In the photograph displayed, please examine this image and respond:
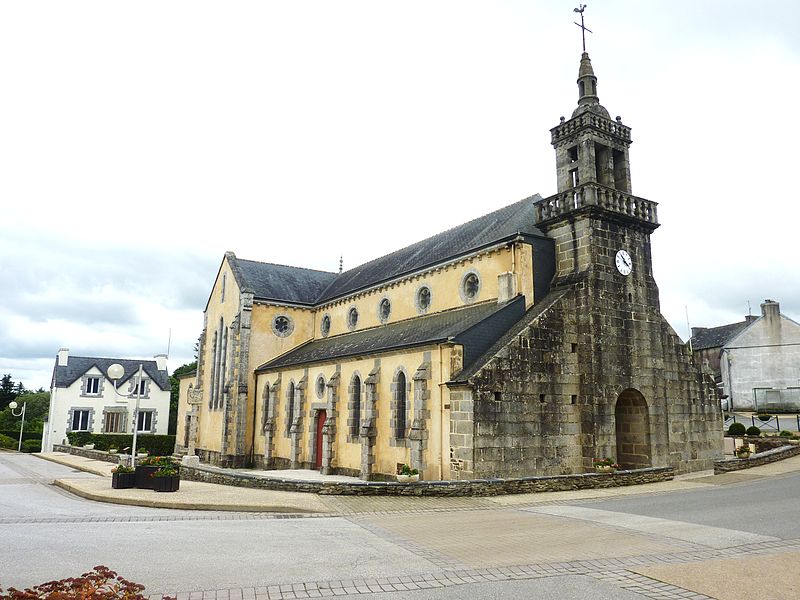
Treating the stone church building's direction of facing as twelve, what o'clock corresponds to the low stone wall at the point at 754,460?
The low stone wall is roughly at 10 o'clock from the stone church building.

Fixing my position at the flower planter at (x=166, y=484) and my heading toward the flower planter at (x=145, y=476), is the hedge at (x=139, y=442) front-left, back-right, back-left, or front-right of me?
front-right

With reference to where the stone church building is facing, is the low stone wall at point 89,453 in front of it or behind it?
behind

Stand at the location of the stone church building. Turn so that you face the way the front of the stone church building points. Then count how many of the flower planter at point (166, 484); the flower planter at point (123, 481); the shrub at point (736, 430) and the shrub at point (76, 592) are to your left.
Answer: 1

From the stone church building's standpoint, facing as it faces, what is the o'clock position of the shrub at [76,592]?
The shrub is roughly at 2 o'clock from the stone church building.

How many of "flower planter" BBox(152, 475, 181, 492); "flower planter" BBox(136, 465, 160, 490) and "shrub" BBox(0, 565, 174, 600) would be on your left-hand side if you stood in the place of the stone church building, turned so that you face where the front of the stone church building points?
0

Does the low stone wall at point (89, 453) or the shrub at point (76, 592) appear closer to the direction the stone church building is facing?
the shrub

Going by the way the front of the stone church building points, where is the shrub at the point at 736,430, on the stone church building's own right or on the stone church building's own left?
on the stone church building's own left

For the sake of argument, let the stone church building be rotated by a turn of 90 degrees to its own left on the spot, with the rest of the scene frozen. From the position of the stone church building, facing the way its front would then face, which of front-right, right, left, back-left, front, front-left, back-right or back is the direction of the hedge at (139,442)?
left

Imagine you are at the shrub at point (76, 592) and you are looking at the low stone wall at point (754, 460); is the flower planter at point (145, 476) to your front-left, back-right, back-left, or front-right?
front-left

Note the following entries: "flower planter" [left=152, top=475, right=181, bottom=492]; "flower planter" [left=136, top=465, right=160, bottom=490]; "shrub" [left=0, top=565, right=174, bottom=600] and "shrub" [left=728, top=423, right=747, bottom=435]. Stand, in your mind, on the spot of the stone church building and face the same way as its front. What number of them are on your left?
1

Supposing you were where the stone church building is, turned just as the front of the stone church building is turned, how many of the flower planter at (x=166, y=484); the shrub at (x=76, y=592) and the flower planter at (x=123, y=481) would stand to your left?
0

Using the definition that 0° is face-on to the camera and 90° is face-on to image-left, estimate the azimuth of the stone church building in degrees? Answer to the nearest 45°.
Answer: approximately 315°

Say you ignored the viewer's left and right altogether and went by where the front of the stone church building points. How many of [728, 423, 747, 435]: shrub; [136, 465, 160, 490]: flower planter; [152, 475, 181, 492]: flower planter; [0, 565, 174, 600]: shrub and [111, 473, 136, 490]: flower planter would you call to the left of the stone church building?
1

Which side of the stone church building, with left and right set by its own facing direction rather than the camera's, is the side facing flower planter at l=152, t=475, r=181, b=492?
right

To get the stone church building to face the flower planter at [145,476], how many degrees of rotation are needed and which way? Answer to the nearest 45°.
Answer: approximately 90° to its right

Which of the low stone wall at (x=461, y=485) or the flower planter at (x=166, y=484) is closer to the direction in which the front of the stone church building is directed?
the low stone wall
